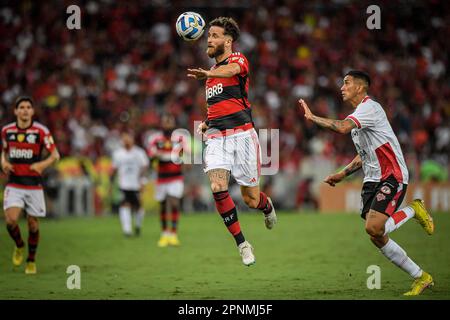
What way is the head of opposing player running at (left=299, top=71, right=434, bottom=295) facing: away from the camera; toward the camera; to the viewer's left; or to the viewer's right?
to the viewer's left

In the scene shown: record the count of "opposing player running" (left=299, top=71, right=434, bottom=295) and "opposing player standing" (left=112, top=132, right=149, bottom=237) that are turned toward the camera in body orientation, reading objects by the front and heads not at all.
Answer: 1

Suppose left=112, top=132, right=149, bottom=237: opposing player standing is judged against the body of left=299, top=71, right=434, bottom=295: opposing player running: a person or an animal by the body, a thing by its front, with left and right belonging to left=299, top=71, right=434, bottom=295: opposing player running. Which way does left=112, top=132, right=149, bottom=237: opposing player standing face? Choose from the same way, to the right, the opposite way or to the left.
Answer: to the left

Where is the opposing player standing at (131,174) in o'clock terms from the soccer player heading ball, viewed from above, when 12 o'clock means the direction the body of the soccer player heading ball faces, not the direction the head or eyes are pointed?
The opposing player standing is roughly at 4 o'clock from the soccer player heading ball.

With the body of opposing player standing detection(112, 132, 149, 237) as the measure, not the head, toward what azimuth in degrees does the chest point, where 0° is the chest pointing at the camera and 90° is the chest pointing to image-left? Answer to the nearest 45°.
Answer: approximately 0°

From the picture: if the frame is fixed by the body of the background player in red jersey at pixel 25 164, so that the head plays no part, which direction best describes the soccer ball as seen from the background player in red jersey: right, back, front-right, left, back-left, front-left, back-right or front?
front-left

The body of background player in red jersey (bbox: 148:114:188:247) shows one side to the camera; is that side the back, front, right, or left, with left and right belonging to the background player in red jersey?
front

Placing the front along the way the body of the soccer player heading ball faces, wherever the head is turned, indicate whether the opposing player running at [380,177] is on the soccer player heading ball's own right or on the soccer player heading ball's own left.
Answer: on the soccer player heading ball's own left

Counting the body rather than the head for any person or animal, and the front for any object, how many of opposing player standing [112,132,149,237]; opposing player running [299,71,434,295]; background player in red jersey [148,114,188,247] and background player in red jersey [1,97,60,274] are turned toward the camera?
3

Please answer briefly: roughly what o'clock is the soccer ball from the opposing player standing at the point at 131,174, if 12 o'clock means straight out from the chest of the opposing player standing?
The soccer ball is roughly at 12 o'clock from the opposing player standing.

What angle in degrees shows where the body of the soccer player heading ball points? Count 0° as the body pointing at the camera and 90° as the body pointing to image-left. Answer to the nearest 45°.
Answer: approximately 45°

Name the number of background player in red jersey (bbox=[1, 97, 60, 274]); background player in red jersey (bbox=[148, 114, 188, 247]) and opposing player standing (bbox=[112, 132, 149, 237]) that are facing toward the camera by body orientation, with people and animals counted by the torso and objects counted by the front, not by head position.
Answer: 3
